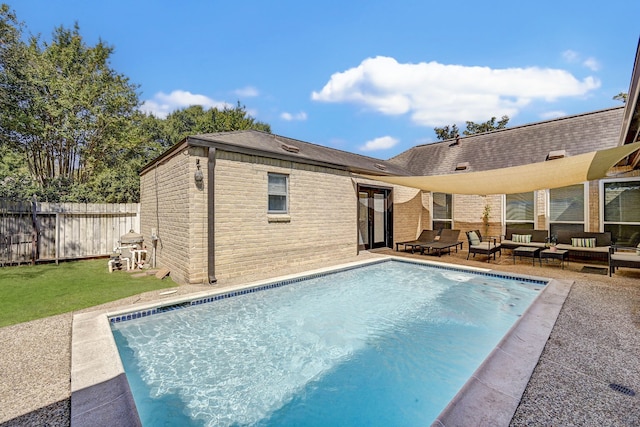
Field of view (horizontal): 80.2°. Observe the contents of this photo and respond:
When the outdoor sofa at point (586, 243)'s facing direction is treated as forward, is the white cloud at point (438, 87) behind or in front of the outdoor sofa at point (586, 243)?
behind

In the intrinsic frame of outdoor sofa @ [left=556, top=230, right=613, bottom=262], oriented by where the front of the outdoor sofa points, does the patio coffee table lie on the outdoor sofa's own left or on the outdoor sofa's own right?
on the outdoor sofa's own right

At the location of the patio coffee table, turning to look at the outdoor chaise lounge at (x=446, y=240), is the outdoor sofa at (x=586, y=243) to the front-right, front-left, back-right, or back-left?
back-right

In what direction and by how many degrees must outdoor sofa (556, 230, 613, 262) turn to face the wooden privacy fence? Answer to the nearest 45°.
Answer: approximately 45° to its right

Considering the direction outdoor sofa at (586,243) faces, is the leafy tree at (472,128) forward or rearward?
rearward

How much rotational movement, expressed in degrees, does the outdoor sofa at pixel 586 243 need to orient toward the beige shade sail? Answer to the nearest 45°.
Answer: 0° — it already faces it

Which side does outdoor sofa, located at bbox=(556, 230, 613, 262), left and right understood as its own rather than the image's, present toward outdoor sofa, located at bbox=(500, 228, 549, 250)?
right

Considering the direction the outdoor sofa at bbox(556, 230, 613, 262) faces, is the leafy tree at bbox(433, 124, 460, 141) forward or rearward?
rearward

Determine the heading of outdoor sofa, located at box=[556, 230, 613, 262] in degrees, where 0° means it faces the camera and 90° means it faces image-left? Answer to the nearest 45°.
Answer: approximately 0°

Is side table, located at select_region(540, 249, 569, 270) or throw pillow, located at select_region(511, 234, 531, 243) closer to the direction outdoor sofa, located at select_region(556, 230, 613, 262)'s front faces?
the side table
